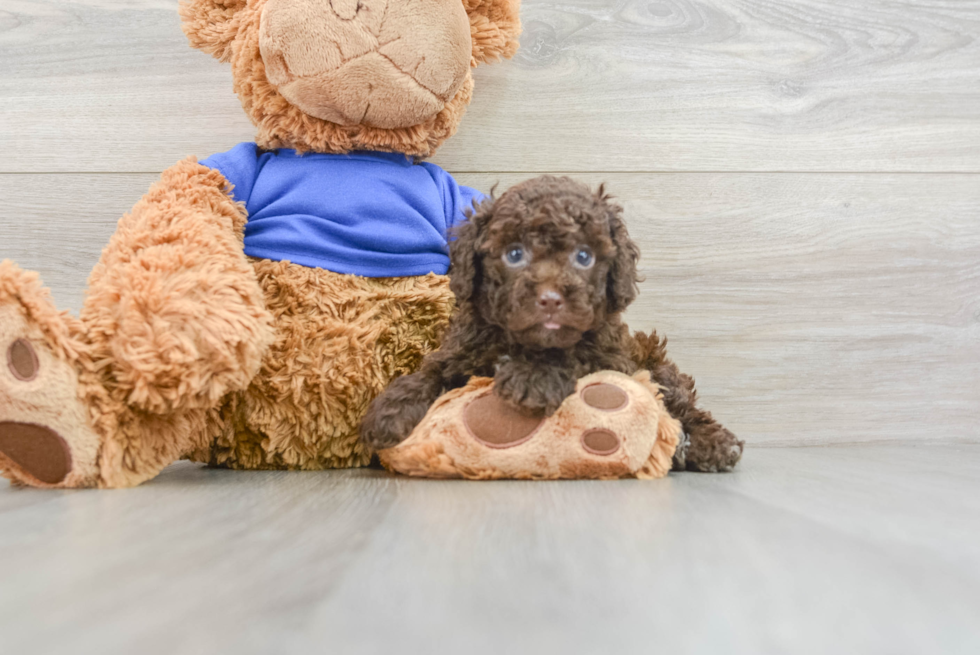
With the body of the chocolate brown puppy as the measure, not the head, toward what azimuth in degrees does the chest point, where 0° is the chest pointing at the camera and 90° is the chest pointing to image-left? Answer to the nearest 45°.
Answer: approximately 0°

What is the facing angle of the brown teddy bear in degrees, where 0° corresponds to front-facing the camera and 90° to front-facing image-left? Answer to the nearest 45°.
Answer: approximately 0°
